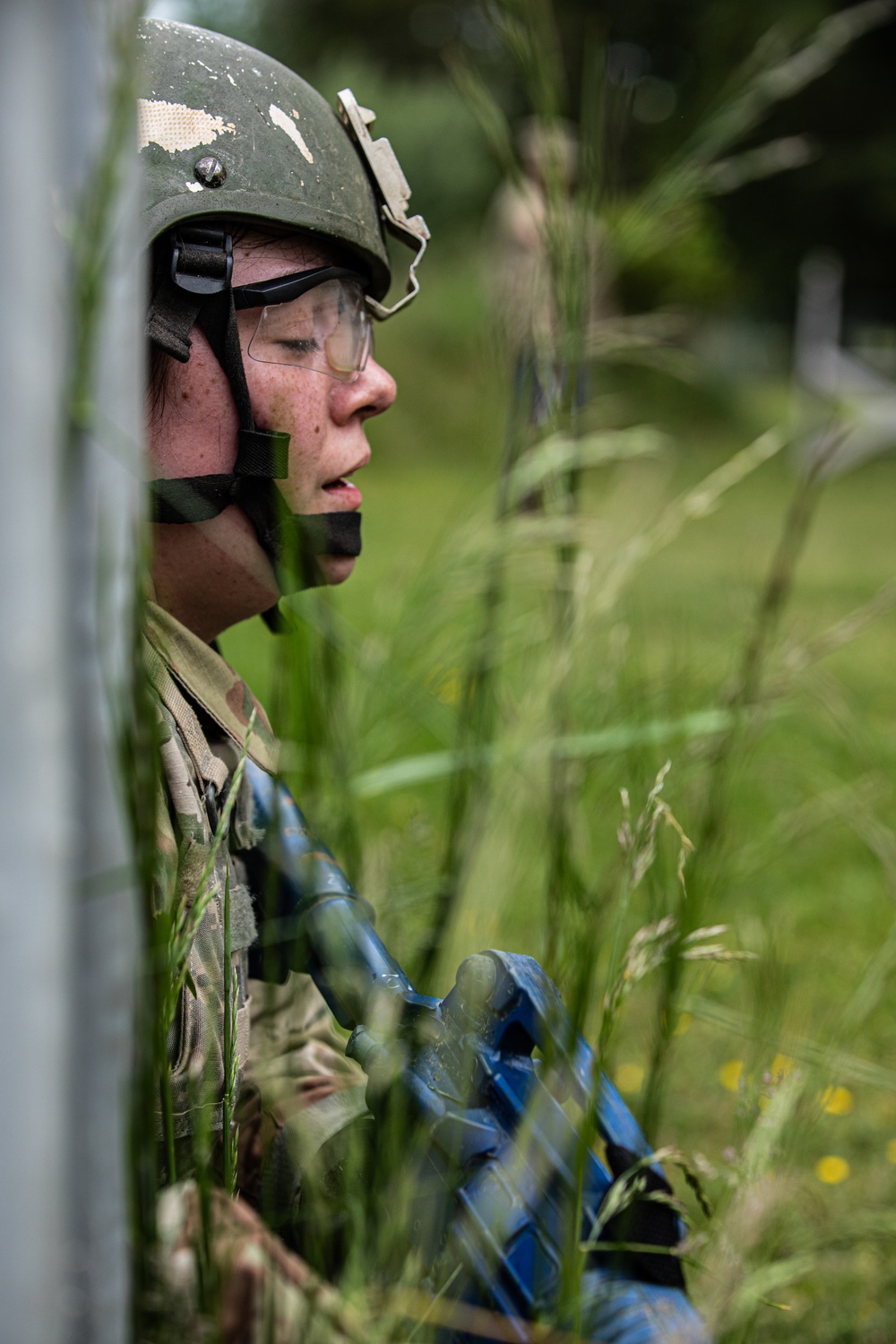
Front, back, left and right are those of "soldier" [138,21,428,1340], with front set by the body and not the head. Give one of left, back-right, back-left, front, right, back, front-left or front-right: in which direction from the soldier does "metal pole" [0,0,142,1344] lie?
right

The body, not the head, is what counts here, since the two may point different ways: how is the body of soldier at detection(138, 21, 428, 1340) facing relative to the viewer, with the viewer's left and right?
facing to the right of the viewer

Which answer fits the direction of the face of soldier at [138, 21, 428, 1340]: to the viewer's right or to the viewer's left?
to the viewer's right
